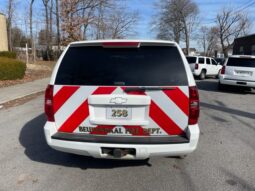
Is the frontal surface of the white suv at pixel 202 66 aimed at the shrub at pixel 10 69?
no

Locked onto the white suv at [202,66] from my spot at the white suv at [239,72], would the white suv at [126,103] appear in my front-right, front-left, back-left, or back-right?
back-left

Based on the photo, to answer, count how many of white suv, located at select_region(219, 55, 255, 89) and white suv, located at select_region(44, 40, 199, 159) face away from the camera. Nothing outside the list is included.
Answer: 2

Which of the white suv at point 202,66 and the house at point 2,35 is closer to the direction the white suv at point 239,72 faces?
the white suv at point 202,66

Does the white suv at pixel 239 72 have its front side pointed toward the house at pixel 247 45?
yes

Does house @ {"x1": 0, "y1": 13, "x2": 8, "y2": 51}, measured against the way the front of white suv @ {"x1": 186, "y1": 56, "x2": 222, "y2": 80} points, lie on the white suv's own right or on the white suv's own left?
on the white suv's own left

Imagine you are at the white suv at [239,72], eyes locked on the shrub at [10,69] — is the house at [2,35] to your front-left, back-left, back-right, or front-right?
front-right

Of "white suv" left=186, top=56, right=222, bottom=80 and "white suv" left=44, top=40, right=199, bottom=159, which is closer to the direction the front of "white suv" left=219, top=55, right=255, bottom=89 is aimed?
the "white suv" left=186, top=56, right=222, bottom=80

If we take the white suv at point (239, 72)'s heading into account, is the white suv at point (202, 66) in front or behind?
in front

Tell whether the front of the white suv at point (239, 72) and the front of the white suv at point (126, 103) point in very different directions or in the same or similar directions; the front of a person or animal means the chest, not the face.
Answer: same or similar directions

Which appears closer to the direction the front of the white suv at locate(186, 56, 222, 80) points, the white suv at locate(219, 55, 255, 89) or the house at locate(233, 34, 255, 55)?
the house

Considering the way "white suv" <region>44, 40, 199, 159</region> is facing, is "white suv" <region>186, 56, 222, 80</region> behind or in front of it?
in front

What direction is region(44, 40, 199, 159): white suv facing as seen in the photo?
away from the camera

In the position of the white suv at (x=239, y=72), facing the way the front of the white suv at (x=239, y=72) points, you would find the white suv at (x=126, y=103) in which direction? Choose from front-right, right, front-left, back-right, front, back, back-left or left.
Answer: back

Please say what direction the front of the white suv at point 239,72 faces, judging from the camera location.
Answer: facing away from the viewer

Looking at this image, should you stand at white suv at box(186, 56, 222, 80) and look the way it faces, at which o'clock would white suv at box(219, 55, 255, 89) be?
The white suv at box(219, 55, 255, 89) is roughly at 4 o'clock from the white suv at box(186, 56, 222, 80).
